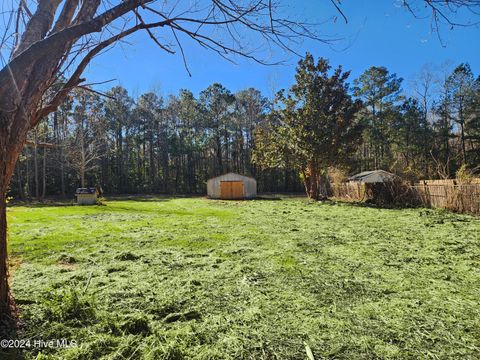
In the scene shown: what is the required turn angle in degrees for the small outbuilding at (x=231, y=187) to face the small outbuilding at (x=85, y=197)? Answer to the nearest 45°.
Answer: approximately 45° to its right

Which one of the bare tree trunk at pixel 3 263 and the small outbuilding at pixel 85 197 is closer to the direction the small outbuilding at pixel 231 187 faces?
the bare tree trunk

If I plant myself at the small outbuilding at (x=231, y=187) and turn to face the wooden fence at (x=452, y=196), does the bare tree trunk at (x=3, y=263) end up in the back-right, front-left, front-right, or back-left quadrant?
front-right

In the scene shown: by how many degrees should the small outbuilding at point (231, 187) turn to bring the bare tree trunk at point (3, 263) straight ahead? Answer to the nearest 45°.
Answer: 0° — it already faces it

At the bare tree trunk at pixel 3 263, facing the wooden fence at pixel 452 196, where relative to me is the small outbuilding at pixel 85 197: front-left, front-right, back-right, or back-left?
front-left

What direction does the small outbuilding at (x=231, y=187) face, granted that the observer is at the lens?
facing the viewer

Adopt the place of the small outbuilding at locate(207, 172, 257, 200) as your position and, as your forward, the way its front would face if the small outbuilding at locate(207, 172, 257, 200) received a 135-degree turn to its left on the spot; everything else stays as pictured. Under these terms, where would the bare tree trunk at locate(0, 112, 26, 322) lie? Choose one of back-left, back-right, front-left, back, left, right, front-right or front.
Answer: back-right

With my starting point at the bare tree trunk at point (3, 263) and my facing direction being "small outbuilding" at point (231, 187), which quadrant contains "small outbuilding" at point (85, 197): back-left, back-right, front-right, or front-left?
front-left
